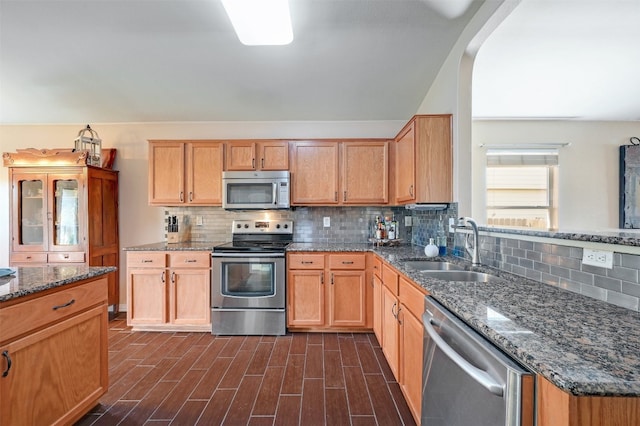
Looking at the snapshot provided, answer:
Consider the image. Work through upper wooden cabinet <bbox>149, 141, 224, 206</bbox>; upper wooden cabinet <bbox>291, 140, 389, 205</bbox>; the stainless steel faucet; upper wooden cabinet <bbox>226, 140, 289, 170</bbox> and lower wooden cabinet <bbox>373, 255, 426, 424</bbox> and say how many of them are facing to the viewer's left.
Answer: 2

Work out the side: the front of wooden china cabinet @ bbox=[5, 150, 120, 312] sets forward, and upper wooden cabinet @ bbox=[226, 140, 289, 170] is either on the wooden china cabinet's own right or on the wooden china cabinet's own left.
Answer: on the wooden china cabinet's own left

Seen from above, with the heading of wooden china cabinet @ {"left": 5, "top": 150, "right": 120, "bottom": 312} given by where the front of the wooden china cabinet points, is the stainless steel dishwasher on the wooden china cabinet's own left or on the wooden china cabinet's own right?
on the wooden china cabinet's own left

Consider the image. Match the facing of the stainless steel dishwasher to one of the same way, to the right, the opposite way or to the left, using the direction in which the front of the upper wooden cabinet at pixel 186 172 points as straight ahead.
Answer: to the right

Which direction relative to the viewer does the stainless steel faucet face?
to the viewer's left
